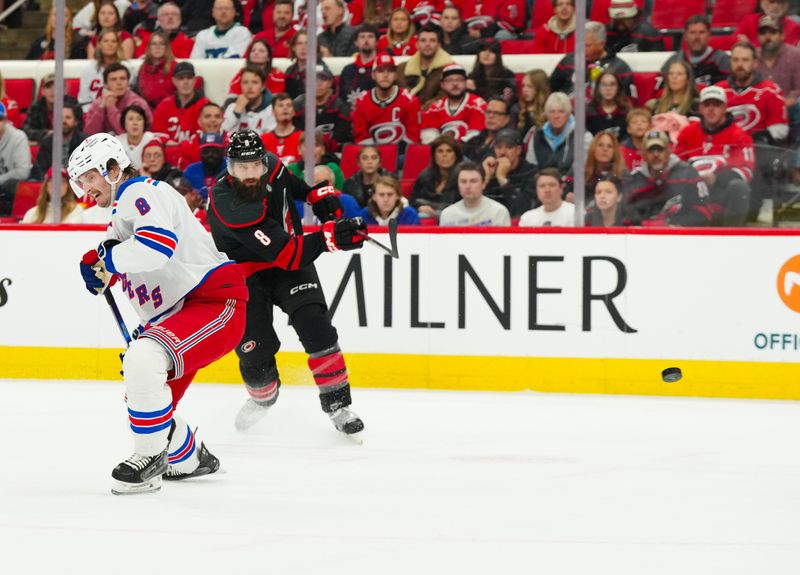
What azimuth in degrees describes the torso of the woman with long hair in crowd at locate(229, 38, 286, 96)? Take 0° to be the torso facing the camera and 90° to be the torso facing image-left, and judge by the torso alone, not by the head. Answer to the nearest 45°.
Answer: approximately 0°

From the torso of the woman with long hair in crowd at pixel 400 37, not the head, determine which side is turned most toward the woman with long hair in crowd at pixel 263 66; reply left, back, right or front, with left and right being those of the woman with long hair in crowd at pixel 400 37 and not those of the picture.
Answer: right

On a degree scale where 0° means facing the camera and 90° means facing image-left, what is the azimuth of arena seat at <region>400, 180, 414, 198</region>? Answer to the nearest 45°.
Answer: approximately 0°

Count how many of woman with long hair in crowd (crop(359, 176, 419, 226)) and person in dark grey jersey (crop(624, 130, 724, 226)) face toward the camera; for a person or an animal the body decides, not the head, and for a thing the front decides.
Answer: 2
